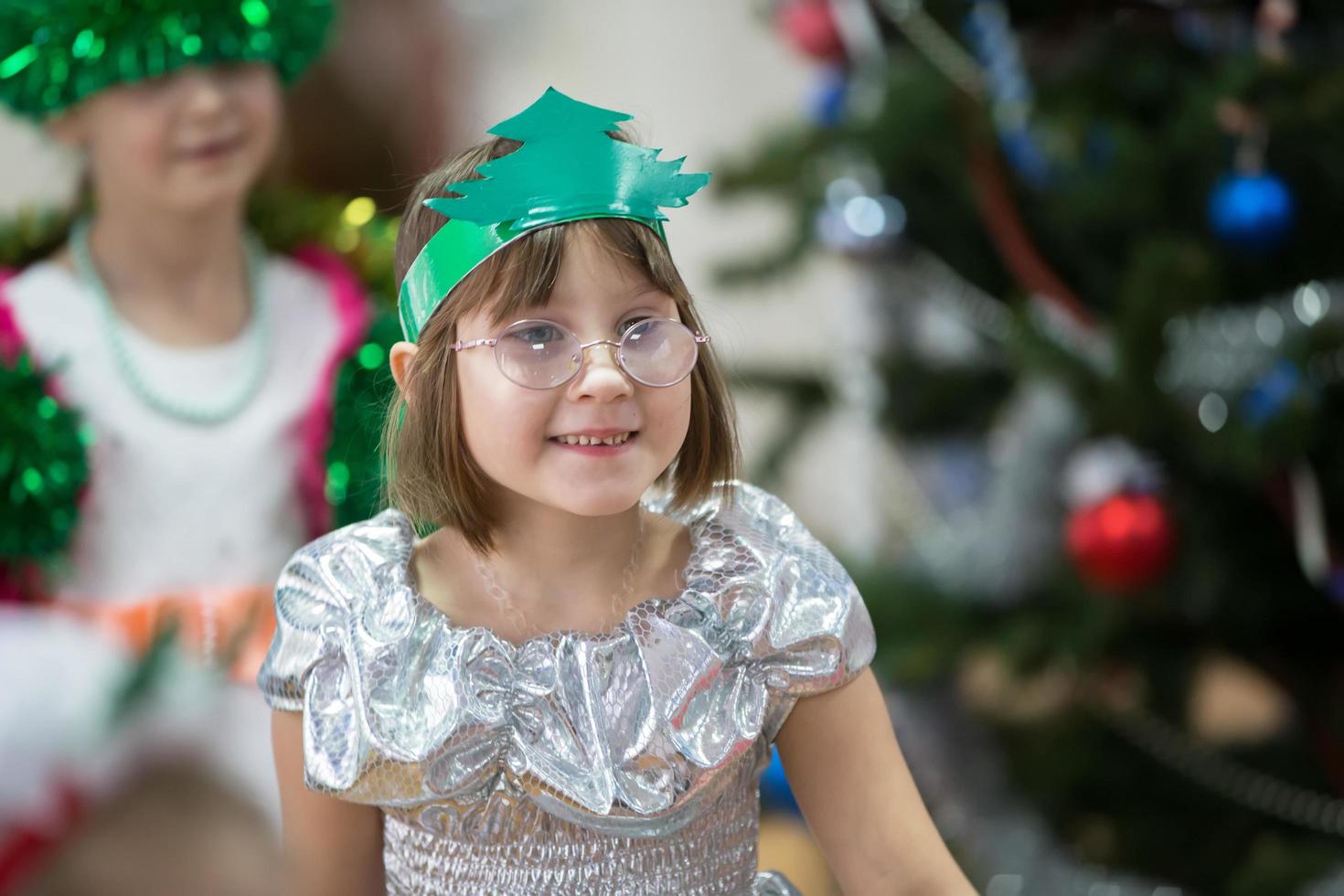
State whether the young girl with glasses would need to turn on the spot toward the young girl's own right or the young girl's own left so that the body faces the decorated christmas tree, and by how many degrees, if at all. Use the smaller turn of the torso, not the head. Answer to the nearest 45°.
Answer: approximately 135° to the young girl's own left

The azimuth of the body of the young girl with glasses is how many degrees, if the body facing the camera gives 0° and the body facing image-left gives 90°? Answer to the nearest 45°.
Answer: approximately 0°

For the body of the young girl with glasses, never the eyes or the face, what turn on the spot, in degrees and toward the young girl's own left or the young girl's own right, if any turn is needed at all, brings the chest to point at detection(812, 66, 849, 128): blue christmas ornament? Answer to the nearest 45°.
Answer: approximately 180°

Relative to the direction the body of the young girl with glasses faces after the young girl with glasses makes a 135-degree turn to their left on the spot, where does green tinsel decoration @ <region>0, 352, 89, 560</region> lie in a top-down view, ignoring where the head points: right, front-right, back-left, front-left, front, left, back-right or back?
left

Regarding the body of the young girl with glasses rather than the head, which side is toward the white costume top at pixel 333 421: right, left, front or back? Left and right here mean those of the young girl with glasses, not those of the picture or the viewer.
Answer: back
